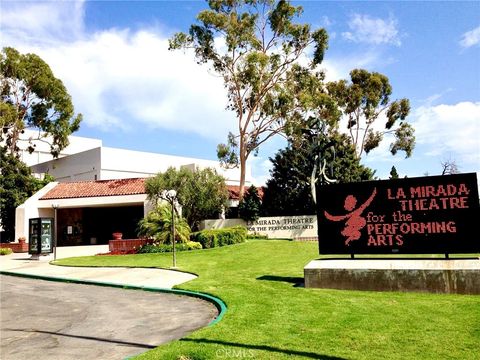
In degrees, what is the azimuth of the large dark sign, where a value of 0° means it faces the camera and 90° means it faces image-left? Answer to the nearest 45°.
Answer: approximately 0°

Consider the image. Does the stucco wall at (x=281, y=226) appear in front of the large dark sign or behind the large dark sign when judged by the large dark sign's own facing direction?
behind

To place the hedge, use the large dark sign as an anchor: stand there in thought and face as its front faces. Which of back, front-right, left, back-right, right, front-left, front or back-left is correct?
back-right

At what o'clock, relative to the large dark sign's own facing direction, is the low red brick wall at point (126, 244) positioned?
The low red brick wall is roughly at 4 o'clock from the large dark sign.

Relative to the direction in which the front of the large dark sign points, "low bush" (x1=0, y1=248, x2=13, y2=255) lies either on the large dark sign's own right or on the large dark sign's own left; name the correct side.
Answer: on the large dark sign's own right

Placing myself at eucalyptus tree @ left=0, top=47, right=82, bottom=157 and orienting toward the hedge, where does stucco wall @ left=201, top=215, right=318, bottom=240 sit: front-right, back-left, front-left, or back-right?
front-left

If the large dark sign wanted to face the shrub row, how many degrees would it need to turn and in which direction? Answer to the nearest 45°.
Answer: approximately 135° to its right

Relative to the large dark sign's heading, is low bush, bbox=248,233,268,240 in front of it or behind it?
behind

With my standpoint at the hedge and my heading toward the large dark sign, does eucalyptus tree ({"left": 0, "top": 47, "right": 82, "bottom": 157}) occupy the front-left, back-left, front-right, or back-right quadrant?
back-right

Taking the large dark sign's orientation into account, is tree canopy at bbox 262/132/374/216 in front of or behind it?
behind
